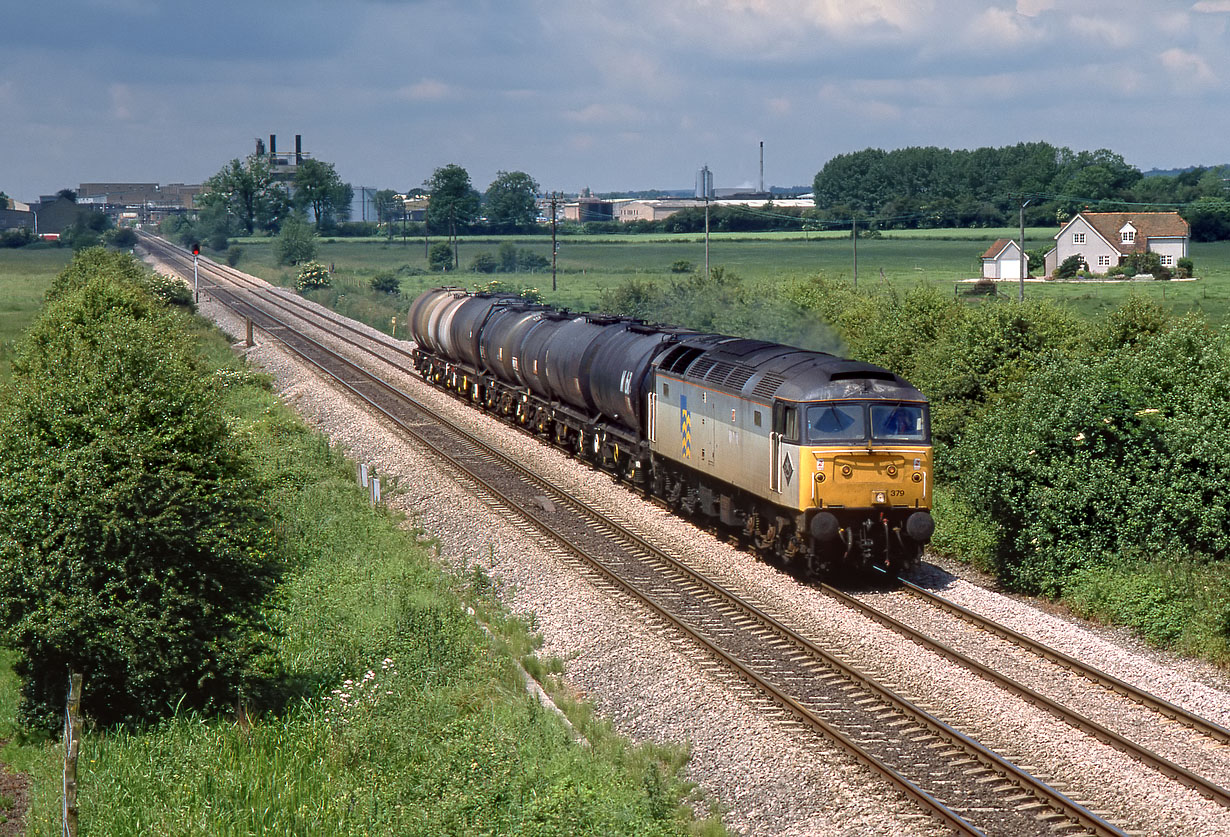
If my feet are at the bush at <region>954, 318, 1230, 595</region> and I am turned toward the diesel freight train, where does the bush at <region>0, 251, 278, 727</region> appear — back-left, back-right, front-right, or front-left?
front-left

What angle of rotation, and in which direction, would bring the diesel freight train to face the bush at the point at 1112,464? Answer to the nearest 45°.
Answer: approximately 45° to its left

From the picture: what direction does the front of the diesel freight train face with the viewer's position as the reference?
facing the viewer and to the right of the viewer

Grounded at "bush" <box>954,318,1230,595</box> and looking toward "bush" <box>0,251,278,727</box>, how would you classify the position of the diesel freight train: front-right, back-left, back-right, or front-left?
front-right

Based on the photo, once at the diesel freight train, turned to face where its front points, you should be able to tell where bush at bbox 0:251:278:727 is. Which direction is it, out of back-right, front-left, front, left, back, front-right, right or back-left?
right

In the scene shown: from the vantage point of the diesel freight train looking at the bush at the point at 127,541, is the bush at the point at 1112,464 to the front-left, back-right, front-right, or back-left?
back-left

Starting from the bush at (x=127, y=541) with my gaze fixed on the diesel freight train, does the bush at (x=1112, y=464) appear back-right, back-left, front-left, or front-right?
front-right
